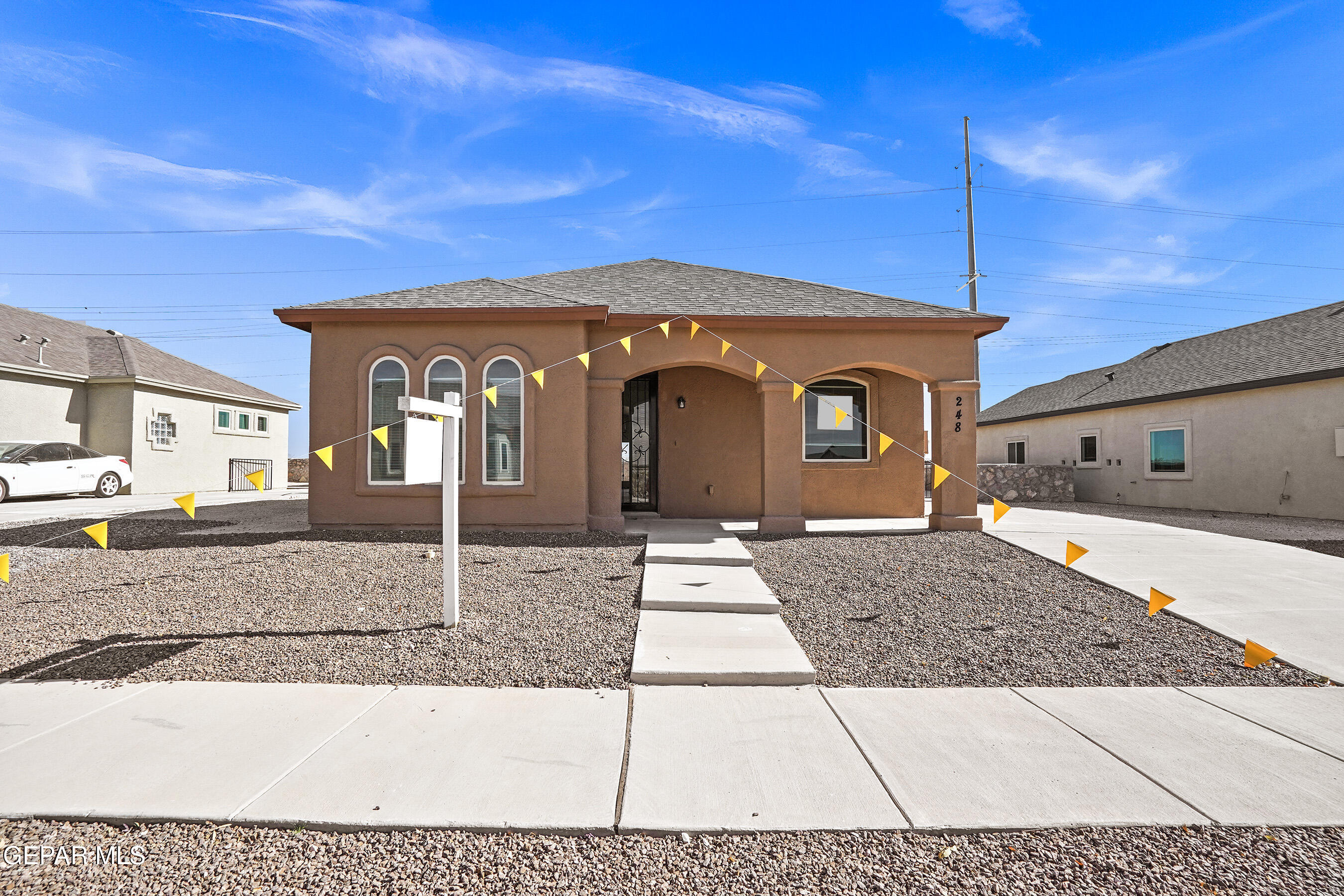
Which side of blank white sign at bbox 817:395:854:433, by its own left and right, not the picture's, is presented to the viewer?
front

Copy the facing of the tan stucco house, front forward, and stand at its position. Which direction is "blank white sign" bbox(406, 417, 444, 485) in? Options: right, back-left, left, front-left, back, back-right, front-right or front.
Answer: front

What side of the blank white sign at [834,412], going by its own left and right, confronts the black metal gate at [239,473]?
right

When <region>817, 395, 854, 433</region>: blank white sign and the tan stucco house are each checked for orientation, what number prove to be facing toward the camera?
2

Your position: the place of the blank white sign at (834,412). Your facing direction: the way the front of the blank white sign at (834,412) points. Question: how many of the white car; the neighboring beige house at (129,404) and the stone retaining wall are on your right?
2

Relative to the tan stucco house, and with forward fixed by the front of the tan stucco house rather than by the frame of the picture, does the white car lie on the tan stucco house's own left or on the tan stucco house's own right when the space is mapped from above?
on the tan stucco house's own right

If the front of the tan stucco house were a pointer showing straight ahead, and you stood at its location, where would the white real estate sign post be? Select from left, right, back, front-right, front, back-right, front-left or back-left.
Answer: front

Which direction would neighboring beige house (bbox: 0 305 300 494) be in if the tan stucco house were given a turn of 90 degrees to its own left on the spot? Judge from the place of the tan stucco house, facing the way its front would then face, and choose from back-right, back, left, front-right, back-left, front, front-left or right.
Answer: back-left

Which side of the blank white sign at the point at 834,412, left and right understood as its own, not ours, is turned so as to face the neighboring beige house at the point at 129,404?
right
